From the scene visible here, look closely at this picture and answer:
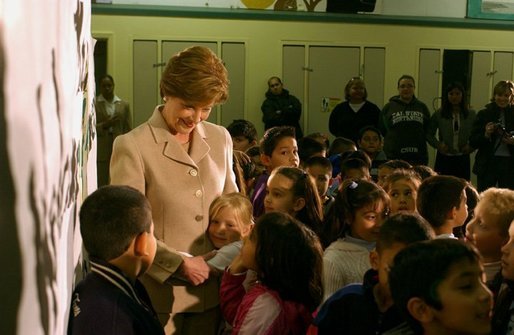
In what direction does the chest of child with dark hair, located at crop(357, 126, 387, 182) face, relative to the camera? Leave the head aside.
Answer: toward the camera

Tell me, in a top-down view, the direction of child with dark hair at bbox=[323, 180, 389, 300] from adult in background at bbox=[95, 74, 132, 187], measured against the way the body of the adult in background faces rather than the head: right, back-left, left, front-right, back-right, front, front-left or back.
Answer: front

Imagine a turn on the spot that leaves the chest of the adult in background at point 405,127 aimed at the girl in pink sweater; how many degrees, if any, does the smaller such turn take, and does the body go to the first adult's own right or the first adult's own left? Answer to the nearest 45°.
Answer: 0° — they already face them

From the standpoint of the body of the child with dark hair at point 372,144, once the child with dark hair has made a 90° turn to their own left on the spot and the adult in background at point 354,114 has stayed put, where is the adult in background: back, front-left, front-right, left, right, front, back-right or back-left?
left

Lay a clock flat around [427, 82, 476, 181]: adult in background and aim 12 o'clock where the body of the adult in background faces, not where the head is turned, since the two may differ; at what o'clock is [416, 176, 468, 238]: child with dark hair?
The child with dark hair is roughly at 12 o'clock from the adult in background.

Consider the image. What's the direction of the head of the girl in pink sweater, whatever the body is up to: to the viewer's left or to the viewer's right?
to the viewer's left

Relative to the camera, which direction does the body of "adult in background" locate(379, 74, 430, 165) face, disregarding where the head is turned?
toward the camera

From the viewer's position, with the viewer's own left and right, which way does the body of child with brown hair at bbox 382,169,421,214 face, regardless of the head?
facing the viewer

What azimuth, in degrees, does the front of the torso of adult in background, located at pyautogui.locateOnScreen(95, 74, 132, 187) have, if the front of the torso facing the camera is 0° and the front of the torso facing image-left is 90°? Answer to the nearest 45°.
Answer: approximately 0°

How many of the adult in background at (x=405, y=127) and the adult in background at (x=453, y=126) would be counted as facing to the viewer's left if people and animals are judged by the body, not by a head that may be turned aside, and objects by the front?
0
